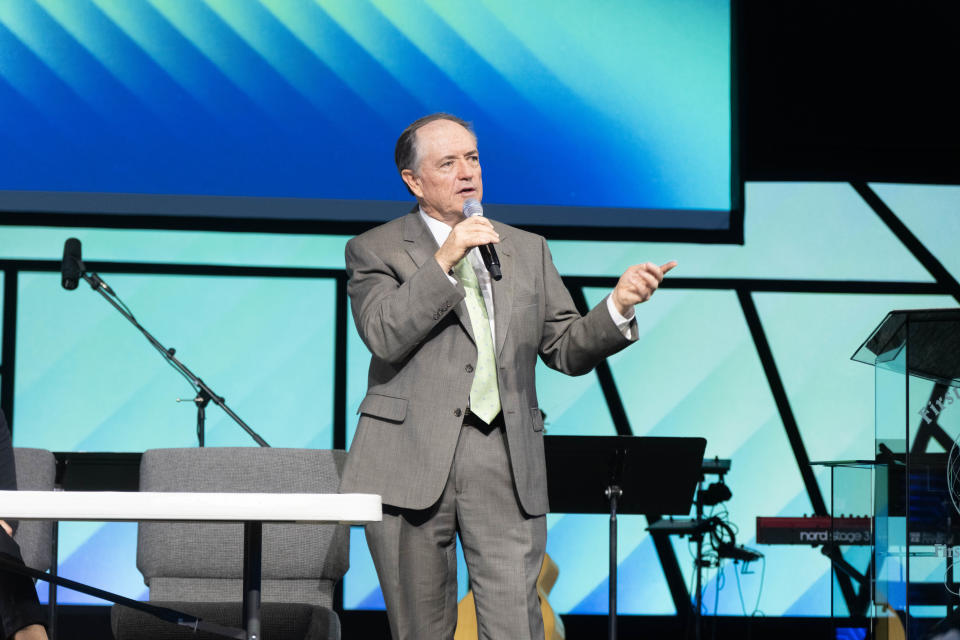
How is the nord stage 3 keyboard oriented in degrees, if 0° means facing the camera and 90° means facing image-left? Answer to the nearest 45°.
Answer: approximately 180°

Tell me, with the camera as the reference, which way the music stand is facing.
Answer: facing away from the viewer

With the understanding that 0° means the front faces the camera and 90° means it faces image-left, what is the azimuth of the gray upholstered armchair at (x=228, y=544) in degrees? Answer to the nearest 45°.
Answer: approximately 0°

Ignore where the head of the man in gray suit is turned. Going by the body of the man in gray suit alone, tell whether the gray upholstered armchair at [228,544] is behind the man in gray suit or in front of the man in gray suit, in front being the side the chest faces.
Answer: behind

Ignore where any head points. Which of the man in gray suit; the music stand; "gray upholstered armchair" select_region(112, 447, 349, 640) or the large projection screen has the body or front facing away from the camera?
the music stand
